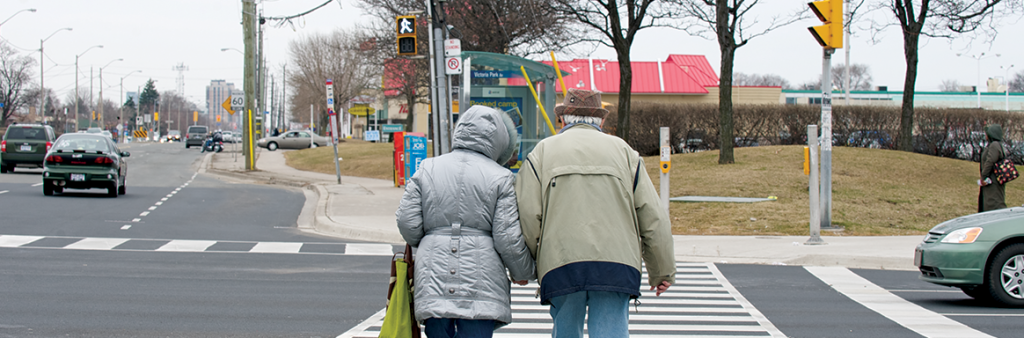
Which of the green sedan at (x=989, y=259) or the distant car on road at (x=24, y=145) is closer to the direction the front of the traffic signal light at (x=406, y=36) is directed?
the green sedan

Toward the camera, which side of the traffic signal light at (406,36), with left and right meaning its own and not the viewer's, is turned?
front

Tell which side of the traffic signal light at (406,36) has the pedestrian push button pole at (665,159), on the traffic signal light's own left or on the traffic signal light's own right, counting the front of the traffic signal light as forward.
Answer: on the traffic signal light's own left

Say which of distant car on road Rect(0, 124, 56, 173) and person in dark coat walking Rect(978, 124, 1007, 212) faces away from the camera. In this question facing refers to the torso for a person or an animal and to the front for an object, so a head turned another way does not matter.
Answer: the distant car on road

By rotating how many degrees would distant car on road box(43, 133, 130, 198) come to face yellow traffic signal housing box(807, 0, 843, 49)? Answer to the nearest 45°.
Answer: approximately 135° to its right

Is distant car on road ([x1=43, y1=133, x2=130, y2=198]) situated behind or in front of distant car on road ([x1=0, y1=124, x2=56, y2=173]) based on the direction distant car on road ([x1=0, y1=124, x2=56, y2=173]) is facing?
behind

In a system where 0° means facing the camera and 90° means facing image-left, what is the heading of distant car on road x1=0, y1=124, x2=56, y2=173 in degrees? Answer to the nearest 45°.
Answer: approximately 180°

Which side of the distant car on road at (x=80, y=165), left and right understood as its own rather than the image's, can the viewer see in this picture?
back

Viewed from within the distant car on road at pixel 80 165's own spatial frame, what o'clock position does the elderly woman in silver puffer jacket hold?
The elderly woman in silver puffer jacket is roughly at 6 o'clock from the distant car on road.

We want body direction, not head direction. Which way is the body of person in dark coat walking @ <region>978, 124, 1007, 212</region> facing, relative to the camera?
to the viewer's left

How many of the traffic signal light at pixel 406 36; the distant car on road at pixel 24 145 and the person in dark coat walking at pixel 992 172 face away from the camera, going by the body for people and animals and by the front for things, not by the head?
1

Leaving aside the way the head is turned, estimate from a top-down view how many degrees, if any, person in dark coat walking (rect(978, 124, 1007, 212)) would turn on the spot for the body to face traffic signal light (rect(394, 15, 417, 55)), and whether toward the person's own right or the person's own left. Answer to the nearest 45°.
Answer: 0° — they already face it
